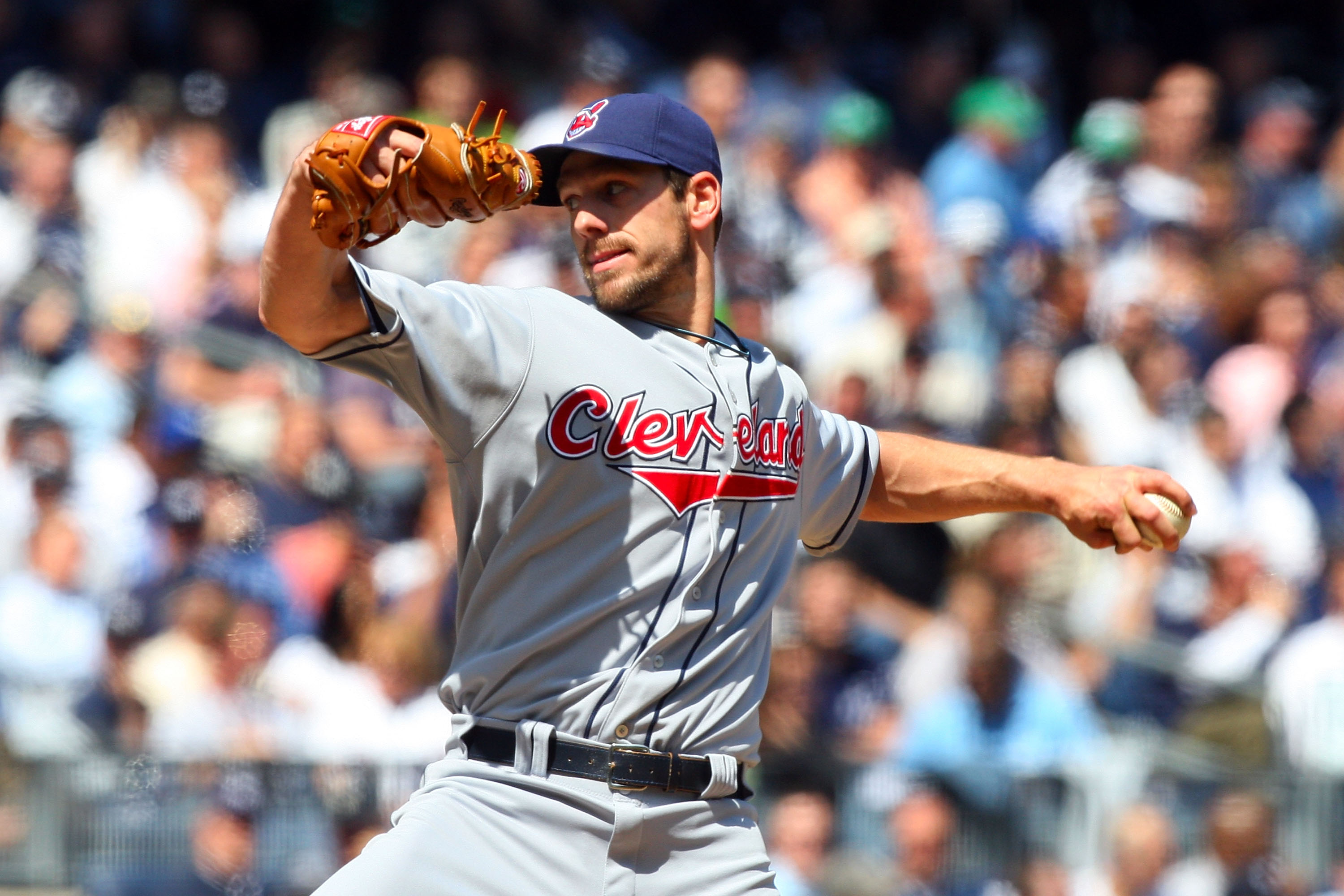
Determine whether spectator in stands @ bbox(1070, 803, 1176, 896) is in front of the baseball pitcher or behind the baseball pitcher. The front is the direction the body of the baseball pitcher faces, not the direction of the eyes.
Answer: behind

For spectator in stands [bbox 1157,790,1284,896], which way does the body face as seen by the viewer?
toward the camera

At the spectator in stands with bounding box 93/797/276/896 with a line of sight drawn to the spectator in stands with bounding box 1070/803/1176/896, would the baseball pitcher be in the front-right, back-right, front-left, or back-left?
front-right

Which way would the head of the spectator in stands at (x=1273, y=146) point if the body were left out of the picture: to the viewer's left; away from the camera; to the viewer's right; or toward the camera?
toward the camera

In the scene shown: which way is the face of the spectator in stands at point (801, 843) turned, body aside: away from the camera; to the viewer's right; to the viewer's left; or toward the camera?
toward the camera

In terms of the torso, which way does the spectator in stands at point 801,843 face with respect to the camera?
toward the camera

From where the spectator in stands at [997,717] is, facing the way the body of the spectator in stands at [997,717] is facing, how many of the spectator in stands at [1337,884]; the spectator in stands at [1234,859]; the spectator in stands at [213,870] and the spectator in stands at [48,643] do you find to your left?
2

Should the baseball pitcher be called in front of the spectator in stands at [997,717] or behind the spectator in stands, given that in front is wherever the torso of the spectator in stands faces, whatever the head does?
in front

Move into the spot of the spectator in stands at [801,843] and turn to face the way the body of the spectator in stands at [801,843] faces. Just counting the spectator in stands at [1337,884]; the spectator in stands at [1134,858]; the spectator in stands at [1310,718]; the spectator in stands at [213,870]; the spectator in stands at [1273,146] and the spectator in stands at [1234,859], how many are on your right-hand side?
1

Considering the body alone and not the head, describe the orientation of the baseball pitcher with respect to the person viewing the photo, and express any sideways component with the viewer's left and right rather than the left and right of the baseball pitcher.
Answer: facing the viewer

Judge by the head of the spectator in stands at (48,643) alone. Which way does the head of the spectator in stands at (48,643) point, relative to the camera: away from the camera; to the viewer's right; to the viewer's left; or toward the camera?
toward the camera

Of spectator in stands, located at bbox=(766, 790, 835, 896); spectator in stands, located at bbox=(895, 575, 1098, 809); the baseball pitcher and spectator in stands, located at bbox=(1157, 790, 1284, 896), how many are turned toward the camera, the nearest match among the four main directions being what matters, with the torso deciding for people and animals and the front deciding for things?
4

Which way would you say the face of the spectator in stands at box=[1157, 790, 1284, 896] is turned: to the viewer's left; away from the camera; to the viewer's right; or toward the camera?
toward the camera

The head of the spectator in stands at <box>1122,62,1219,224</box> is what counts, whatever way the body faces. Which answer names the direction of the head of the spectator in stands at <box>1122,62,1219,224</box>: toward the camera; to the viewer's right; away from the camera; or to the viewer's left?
toward the camera

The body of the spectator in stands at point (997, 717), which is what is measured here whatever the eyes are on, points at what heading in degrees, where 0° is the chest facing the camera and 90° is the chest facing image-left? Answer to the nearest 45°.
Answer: approximately 0°

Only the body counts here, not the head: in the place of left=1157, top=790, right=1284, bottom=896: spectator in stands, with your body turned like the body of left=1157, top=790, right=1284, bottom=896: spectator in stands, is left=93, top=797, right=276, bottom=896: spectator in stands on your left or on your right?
on your right

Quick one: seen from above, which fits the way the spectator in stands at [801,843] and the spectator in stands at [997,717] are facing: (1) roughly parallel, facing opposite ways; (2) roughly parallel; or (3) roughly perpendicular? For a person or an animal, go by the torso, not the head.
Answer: roughly parallel

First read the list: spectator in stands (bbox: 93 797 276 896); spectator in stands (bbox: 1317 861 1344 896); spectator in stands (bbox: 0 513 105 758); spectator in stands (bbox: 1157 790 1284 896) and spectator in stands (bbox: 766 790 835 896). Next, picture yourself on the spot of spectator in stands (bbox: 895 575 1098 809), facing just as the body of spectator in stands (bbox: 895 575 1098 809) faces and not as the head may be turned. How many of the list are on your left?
2

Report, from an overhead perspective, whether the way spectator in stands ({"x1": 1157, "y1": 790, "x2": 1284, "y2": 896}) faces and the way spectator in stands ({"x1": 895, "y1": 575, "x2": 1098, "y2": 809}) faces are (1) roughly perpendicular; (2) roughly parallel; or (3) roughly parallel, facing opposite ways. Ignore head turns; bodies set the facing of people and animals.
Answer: roughly parallel
